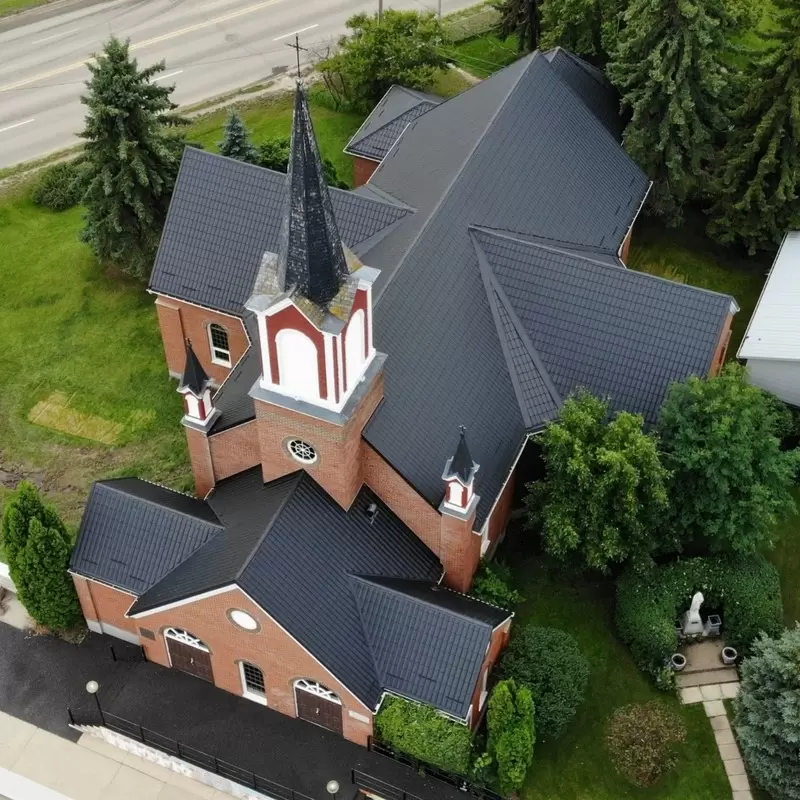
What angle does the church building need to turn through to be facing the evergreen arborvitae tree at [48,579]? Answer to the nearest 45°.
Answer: approximately 45° to its right

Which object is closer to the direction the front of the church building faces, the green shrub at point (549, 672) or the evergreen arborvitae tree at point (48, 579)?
the evergreen arborvitae tree

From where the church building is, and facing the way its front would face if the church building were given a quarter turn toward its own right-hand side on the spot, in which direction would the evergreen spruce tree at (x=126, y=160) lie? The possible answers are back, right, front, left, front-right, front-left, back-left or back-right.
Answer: front

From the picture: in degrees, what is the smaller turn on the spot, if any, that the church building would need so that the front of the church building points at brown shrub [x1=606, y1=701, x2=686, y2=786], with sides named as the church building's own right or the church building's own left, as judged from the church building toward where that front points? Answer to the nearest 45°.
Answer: approximately 90° to the church building's own left

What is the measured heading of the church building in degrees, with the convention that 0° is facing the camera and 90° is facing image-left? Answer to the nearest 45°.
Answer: approximately 45°

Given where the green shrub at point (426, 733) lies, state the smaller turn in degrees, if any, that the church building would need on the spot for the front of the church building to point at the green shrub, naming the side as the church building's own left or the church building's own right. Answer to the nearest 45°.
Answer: approximately 45° to the church building's own left

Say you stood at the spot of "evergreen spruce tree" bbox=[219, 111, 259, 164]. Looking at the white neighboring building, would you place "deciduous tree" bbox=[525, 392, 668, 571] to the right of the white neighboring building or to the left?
right

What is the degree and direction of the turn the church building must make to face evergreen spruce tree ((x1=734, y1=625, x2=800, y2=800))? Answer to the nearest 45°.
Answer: approximately 90° to its left

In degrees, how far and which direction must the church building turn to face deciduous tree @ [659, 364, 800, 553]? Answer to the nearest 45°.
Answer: approximately 135° to its left

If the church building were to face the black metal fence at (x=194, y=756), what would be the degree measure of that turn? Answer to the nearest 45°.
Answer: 0° — it already faces it

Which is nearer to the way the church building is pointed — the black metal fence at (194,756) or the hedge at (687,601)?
the black metal fence

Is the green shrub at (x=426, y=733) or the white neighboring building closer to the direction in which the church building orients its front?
the green shrub

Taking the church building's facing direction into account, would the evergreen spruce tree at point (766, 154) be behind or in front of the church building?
behind
